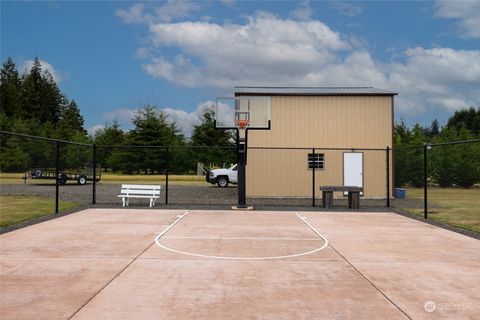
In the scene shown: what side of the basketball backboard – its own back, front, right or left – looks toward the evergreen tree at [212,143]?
back

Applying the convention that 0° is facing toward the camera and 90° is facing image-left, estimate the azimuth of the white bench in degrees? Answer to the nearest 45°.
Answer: approximately 0°

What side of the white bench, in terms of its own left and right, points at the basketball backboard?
left

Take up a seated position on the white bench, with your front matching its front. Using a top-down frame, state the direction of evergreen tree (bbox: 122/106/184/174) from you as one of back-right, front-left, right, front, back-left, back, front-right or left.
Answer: back

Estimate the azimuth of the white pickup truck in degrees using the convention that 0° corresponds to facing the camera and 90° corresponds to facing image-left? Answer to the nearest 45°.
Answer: approximately 45°

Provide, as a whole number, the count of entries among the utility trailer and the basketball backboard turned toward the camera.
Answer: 1

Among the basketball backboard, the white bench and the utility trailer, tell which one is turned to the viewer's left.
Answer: the utility trailer

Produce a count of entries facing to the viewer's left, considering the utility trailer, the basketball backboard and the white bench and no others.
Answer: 1

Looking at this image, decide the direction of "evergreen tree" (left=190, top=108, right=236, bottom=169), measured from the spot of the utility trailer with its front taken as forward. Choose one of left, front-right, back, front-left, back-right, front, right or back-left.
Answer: back-right

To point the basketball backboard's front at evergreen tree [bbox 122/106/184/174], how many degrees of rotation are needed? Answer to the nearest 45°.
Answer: approximately 180°
